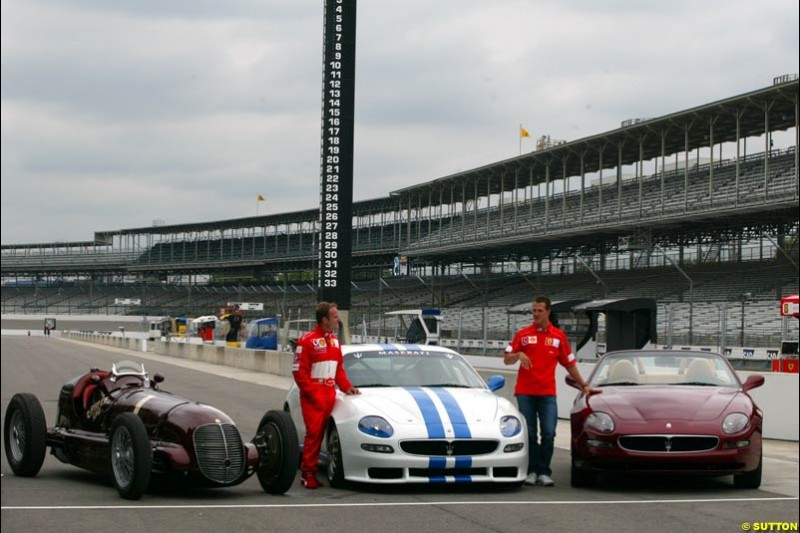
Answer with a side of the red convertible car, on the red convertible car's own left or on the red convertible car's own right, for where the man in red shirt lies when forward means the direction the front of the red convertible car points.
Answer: on the red convertible car's own right

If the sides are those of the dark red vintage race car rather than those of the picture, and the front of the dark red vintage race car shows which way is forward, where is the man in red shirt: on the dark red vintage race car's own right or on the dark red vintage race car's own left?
on the dark red vintage race car's own left

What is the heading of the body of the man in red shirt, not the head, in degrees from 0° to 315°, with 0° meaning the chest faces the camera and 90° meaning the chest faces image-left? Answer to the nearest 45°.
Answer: approximately 0°

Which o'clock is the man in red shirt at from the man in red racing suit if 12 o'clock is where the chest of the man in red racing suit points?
The man in red shirt is roughly at 10 o'clock from the man in red racing suit.

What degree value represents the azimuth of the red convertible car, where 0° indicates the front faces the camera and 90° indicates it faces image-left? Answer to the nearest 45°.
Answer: approximately 0°

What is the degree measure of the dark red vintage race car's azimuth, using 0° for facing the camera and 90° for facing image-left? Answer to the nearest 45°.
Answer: approximately 315°

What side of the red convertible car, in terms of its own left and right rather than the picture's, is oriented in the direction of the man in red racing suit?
right

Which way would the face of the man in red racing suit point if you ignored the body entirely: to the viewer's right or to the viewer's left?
to the viewer's right

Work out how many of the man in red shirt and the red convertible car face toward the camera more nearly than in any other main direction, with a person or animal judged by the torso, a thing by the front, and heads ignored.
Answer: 2
